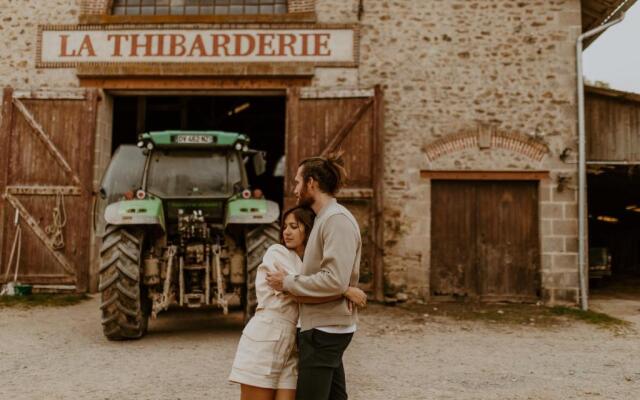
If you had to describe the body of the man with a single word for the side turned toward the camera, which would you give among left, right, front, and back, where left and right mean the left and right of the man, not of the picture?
left

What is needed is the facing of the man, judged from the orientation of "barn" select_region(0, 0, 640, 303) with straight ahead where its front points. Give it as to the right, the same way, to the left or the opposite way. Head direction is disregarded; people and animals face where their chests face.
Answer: to the right

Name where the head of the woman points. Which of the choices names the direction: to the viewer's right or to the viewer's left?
to the viewer's left

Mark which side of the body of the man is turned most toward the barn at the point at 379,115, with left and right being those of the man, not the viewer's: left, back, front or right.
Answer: right

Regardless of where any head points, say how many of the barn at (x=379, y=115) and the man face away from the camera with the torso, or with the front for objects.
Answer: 0

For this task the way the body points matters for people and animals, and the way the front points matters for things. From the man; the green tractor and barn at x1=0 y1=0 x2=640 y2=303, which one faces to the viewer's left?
the man

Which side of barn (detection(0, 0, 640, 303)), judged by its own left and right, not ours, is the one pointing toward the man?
front
